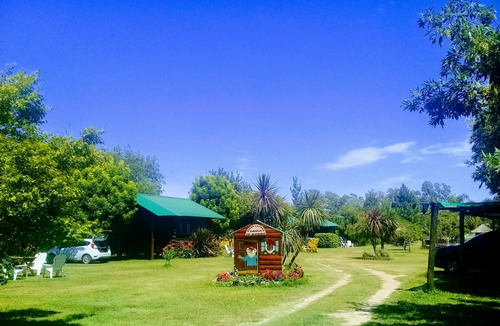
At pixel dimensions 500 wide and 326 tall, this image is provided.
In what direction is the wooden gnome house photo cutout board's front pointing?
toward the camera

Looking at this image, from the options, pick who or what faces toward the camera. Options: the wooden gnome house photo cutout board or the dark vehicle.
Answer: the wooden gnome house photo cutout board

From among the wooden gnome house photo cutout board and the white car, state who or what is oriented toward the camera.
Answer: the wooden gnome house photo cutout board

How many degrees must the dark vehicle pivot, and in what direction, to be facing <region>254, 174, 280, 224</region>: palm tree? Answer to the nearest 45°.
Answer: approximately 45° to its right

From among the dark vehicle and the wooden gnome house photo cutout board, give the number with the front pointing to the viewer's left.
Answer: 1

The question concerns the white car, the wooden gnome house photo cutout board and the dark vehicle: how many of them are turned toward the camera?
1

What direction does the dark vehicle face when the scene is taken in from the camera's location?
facing to the left of the viewer
